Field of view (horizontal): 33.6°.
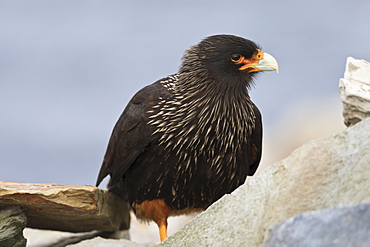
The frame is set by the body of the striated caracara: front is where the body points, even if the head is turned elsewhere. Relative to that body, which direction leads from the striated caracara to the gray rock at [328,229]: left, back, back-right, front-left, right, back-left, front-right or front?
front-right

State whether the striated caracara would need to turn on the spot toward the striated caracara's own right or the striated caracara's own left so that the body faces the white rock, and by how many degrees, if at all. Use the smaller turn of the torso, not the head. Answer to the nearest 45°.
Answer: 0° — it already faces it

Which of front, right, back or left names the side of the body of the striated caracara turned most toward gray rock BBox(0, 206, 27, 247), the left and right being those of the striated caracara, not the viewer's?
right

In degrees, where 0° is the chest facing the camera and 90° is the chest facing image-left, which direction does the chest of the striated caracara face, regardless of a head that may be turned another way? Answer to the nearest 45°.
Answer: approximately 315°

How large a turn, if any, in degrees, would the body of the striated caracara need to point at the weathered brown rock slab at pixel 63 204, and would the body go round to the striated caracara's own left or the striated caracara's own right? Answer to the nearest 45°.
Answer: approximately 90° to the striated caracara's own right
